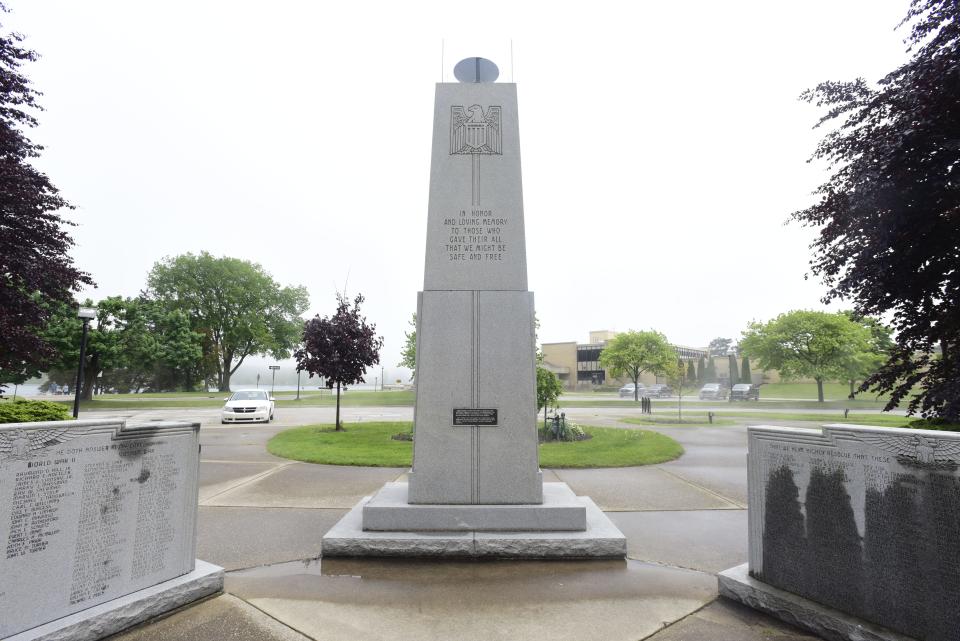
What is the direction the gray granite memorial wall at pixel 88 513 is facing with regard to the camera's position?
facing the viewer and to the right of the viewer

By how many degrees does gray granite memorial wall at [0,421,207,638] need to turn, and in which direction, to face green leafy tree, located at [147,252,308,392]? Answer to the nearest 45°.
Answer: approximately 135° to its left

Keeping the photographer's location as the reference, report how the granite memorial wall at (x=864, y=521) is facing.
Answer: facing the viewer and to the left of the viewer

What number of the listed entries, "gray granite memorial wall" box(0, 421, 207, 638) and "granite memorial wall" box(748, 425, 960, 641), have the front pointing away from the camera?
0

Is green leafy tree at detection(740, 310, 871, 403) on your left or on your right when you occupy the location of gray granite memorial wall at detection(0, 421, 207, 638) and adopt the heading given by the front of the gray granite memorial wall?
on your left

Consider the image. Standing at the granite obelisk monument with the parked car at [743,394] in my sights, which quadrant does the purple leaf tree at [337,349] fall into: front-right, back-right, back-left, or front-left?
front-left

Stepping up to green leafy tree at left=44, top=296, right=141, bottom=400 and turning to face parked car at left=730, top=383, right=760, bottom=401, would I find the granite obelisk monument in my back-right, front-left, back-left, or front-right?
front-right

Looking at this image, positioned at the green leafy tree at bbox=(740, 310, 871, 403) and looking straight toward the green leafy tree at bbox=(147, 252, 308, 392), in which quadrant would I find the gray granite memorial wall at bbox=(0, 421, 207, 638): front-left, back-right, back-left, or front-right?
front-left

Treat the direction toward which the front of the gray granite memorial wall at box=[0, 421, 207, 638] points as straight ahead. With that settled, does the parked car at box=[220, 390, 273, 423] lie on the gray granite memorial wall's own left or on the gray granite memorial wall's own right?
on the gray granite memorial wall's own left

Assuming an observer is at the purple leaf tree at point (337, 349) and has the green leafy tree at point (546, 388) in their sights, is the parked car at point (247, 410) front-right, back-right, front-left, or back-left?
back-left

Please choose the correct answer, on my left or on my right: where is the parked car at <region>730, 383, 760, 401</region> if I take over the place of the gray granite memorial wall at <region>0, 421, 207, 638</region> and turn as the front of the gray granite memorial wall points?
on my left
